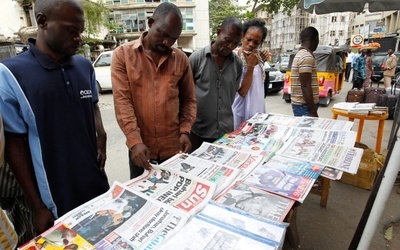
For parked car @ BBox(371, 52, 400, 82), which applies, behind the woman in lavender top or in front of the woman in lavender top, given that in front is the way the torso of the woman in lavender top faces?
behind

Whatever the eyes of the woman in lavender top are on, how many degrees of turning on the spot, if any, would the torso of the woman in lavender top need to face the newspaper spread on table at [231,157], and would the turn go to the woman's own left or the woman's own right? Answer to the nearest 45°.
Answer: approximately 45° to the woman's own left

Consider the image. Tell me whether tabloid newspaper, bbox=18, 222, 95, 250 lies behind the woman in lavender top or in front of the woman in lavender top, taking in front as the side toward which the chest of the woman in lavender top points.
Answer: in front

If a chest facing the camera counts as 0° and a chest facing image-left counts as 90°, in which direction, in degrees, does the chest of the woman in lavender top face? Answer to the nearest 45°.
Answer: approximately 45°

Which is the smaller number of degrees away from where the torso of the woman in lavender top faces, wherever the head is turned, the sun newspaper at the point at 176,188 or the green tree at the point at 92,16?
the sun newspaper

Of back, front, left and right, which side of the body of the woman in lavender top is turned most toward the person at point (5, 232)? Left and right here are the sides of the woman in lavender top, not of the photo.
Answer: front
